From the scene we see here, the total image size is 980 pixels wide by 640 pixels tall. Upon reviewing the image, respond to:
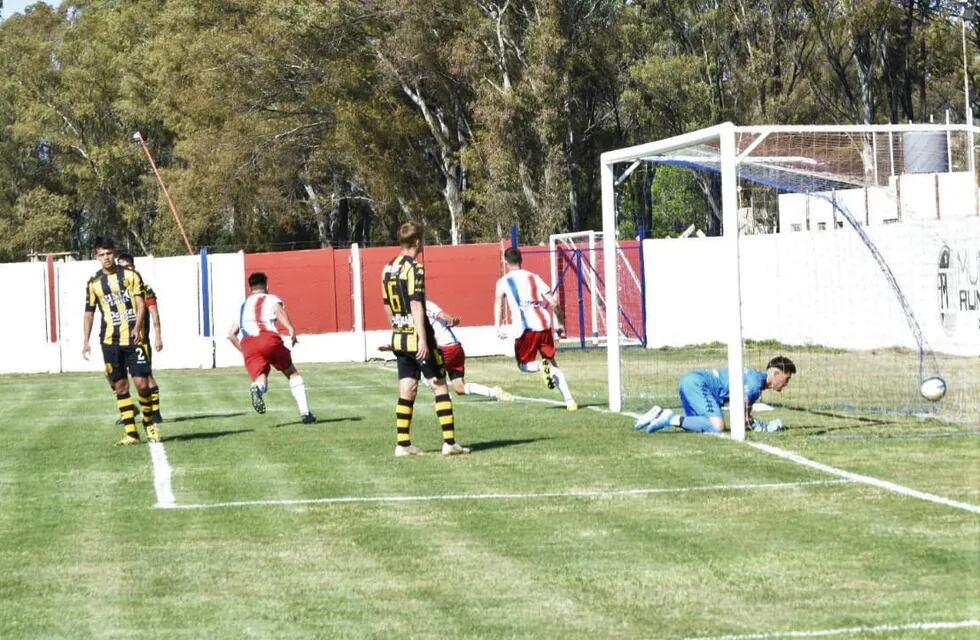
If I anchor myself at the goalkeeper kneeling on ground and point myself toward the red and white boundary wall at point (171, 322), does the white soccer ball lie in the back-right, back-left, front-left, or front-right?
back-right

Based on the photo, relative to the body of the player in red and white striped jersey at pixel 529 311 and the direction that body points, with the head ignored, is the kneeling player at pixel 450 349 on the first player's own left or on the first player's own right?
on the first player's own left

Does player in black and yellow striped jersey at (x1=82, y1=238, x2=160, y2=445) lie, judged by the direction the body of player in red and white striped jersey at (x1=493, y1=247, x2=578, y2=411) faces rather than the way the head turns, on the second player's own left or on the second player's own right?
on the second player's own left

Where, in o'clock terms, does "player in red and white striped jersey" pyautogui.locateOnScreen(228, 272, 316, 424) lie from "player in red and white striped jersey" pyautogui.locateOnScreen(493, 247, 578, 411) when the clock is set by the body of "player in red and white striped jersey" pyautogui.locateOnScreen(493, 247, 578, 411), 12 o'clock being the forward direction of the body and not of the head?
"player in red and white striped jersey" pyautogui.locateOnScreen(228, 272, 316, 424) is roughly at 10 o'clock from "player in red and white striped jersey" pyautogui.locateOnScreen(493, 247, 578, 411).

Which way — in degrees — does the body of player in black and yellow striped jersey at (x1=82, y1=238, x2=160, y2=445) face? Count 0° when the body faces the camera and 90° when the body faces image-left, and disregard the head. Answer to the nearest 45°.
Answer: approximately 0°

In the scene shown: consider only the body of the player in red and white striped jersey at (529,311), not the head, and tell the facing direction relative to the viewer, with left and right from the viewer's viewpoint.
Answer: facing away from the viewer and to the left of the viewer

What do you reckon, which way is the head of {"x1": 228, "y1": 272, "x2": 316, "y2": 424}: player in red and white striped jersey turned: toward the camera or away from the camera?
away from the camera

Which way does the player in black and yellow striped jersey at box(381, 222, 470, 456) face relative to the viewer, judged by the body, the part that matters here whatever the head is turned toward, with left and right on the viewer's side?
facing away from the viewer and to the right of the viewer

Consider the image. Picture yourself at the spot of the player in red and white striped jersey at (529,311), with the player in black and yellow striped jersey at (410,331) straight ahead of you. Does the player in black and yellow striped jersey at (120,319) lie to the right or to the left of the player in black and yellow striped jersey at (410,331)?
right

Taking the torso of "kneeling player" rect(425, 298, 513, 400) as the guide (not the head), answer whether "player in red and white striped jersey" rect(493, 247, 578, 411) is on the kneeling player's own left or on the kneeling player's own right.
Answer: on the kneeling player's own right

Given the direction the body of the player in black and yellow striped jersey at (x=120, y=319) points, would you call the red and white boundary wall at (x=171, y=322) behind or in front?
behind

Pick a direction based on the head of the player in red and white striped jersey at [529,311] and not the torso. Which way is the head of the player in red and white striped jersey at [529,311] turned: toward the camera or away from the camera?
away from the camera
